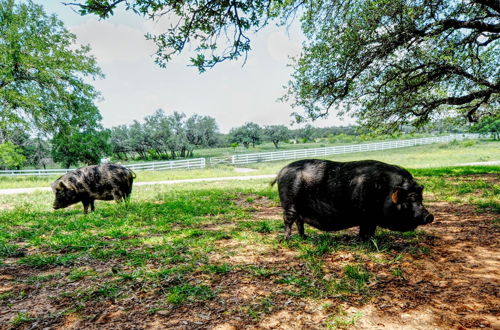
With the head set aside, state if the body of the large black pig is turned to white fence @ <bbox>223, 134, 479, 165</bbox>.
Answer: no

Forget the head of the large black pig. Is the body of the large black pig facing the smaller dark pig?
no

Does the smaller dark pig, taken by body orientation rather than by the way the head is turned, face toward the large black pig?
no

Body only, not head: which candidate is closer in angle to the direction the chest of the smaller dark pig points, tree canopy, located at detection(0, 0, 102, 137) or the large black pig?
the tree canopy

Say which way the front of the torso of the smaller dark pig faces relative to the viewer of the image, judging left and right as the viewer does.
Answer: facing to the left of the viewer

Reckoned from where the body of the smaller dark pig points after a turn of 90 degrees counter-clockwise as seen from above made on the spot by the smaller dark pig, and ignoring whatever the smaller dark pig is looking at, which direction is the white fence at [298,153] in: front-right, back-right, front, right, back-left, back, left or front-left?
back-left

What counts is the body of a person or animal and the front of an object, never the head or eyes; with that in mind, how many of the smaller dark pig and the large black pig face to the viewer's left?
1

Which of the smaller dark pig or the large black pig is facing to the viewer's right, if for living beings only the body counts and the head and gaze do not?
the large black pig

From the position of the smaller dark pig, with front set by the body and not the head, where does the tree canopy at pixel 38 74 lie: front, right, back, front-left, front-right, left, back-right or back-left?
right

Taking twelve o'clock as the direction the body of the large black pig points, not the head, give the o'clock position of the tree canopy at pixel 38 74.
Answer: The tree canopy is roughly at 7 o'clock from the large black pig.

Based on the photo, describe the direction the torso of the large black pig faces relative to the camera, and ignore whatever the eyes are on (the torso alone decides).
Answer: to the viewer's right
